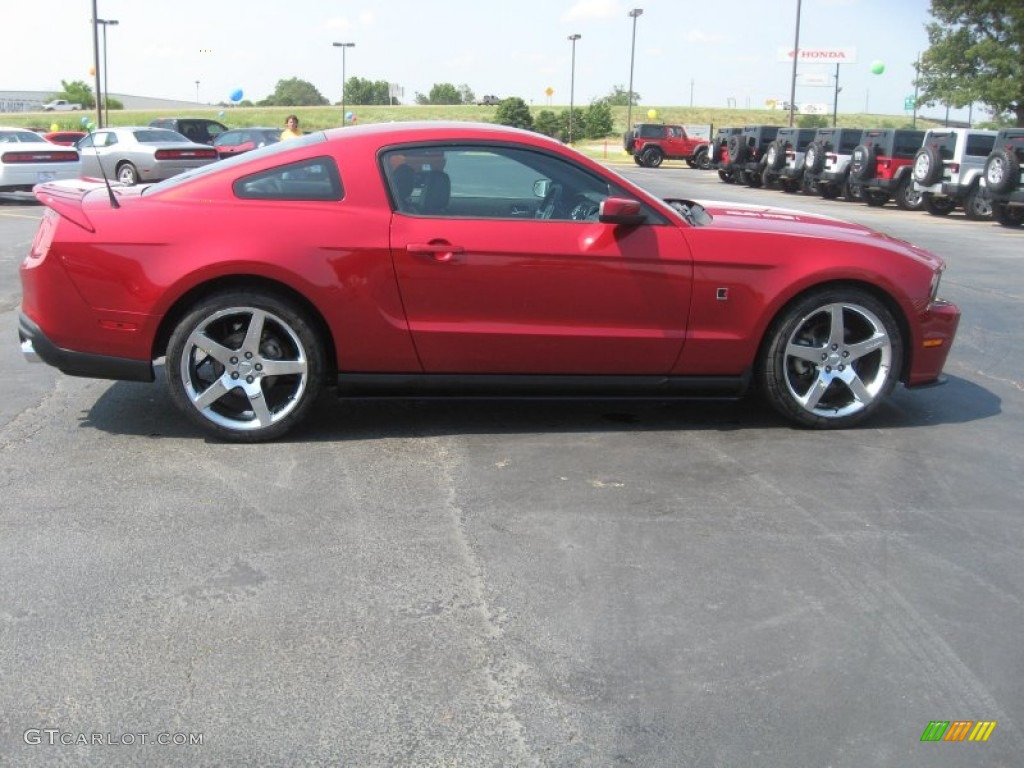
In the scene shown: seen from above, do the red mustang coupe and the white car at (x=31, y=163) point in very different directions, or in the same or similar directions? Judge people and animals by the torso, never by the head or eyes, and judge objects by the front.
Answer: very different directions

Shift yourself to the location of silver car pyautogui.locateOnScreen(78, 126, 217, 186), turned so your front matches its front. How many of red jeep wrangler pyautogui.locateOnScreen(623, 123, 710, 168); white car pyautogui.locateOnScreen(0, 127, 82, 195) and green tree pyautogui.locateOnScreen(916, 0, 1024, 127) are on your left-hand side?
1

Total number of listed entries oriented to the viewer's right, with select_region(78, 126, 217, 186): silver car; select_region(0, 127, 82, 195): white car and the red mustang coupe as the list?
1

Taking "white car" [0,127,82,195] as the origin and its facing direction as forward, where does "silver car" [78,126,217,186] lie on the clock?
The silver car is roughly at 3 o'clock from the white car.

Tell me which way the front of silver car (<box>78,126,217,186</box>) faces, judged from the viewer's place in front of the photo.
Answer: facing away from the viewer and to the left of the viewer

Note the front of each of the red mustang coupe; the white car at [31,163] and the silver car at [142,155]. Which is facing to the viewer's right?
the red mustang coupe

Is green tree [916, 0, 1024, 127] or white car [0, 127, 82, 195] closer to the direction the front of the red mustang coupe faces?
the green tree

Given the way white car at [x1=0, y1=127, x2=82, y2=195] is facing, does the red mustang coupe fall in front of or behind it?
behind

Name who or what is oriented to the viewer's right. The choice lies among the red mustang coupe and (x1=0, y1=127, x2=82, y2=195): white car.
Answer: the red mustang coupe

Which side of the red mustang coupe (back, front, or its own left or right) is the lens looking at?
right

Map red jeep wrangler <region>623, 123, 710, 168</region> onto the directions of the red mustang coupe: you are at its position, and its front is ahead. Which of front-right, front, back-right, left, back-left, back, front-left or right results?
left

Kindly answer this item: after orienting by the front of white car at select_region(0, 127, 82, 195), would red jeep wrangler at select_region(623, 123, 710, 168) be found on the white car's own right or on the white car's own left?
on the white car's own right

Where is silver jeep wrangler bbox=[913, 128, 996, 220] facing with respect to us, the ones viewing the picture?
facing away from the viewer and to the right of the viewer

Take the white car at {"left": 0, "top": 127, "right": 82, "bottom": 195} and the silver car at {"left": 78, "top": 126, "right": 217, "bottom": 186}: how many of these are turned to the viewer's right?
0

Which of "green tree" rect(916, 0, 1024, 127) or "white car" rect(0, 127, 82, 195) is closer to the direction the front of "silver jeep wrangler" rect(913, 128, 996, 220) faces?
the green tree

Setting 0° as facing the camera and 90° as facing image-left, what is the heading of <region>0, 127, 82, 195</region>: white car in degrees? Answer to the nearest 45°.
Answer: approximately 135°
